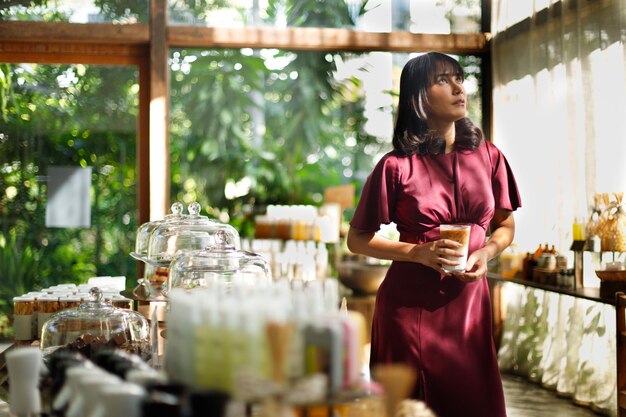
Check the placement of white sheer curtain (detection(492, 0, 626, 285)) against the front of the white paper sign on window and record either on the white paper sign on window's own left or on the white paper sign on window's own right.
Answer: on the white paper sign on window's own left

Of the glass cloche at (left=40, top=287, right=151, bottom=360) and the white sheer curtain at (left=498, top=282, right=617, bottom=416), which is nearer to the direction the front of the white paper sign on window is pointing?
the glass cloche

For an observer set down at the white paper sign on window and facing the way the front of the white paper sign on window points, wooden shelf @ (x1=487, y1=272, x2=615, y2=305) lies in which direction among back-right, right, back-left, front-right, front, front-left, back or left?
front-left

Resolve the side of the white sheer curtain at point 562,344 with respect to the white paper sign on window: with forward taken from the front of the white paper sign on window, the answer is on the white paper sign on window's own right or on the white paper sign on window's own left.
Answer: on the white paper sign on window's own left

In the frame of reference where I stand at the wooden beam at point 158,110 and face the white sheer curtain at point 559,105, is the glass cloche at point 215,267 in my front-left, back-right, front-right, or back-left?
front-right

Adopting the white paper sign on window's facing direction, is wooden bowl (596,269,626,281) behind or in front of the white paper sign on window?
in front

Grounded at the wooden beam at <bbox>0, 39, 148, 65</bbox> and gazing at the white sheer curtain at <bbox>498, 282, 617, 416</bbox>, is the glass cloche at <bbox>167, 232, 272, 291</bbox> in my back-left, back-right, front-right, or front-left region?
front-right

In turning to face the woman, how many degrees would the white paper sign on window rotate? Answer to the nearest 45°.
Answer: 0° — it already faces them

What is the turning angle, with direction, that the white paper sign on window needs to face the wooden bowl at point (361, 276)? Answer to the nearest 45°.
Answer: approximately 90° to its left

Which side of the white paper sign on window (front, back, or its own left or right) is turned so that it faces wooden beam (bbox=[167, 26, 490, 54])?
left

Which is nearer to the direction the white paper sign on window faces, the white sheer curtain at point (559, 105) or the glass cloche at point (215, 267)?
the glass cloche

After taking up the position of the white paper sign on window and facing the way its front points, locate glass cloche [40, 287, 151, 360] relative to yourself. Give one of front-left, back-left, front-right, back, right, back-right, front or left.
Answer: front

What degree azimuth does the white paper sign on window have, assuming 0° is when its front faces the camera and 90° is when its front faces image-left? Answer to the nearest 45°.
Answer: approximately 0°
